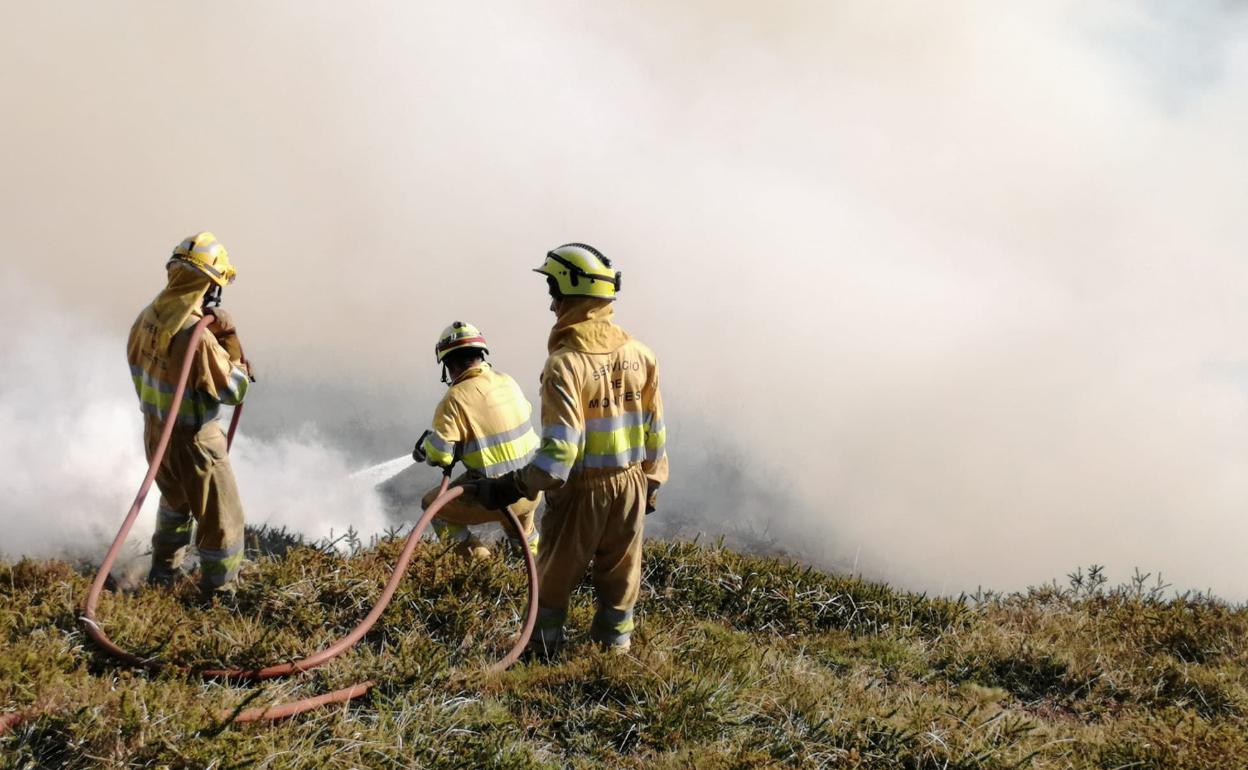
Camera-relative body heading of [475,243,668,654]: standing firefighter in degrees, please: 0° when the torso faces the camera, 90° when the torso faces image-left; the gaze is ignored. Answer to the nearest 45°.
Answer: approximately 135°

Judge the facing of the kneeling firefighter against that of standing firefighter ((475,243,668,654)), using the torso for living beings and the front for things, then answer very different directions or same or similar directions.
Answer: same or similar directions

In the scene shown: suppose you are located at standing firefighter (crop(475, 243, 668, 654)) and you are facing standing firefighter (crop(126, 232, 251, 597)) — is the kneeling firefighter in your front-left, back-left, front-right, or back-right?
front-right

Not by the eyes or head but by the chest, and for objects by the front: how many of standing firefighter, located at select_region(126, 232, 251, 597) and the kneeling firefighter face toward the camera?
0

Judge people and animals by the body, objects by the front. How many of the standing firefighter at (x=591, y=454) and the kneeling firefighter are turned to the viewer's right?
0

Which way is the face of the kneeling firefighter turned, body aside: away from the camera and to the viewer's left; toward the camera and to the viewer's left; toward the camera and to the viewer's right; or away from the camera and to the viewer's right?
away from the camera and to the viewer's left

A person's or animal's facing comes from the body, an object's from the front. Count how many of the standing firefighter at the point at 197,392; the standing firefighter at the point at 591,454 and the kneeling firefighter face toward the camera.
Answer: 0

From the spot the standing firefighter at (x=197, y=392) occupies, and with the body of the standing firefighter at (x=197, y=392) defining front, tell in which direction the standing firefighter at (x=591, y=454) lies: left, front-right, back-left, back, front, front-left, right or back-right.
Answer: right

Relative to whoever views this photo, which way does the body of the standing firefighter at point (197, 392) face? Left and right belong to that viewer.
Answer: facing away from the viewer and to the right of the viewer

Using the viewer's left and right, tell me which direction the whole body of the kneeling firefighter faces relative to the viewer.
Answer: facing away from the viewer and to the left of the viewer
